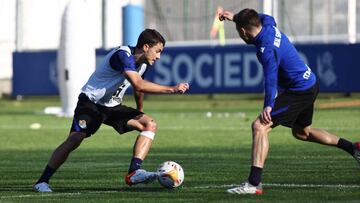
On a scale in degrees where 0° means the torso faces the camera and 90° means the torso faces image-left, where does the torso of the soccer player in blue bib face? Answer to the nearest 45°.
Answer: approximately 270°

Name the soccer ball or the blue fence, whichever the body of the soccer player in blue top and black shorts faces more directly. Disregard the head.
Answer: the soccer ball

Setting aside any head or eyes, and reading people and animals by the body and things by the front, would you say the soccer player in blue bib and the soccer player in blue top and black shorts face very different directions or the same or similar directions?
very different directions

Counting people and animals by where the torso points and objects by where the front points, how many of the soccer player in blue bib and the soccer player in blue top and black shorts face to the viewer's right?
1

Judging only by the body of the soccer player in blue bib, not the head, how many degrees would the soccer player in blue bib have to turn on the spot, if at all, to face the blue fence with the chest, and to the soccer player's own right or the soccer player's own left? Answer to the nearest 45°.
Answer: approximately 90° to the soccer player's own left

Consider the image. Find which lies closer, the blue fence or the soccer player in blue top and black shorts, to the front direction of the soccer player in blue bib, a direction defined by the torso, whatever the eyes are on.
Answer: the soccer player in blue top and black shorts

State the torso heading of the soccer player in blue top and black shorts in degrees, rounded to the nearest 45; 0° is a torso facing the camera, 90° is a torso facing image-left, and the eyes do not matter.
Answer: approximately 90°

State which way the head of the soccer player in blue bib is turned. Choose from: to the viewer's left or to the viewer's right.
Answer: to the viewer's right

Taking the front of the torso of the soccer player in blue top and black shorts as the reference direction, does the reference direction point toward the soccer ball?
yes
